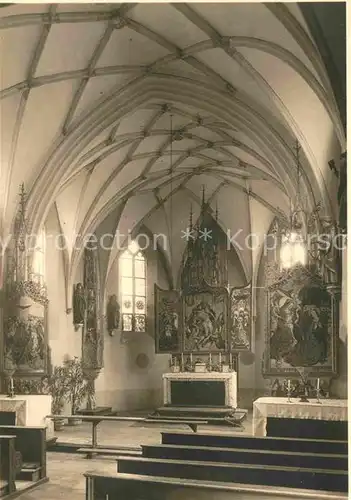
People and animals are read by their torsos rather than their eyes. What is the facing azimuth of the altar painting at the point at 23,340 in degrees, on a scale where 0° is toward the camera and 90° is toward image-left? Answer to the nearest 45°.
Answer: approximately 0°

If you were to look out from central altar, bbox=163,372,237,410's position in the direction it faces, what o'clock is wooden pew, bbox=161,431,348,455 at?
The wooden pew is roughly at 12 o'clock from the central altar.

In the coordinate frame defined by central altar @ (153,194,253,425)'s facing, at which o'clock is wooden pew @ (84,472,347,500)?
The wooden pew is roughly at 12 o'clock from the central altar.
